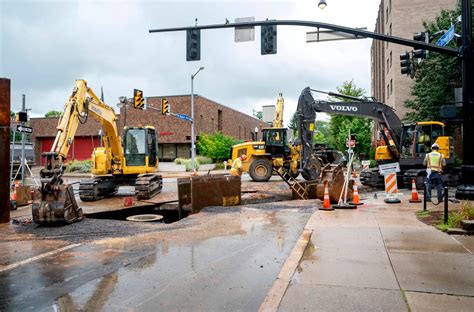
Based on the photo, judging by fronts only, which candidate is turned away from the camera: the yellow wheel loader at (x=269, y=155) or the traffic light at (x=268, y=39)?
the traffic light

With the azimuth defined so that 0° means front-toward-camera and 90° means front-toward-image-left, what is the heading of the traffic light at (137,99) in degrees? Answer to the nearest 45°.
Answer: approximately 315°

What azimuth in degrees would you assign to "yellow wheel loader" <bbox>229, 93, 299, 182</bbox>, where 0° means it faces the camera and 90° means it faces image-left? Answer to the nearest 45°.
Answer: approximately 270°

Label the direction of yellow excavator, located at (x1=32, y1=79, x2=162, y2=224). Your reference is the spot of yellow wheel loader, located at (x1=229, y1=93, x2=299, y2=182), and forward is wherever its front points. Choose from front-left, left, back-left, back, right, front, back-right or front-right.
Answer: back-right

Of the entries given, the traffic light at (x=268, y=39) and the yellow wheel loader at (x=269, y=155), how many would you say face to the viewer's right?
1

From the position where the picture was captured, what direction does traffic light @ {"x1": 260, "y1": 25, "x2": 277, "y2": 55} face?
facing away from the viewer

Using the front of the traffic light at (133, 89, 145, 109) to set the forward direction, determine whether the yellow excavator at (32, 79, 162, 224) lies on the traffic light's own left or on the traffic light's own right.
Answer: on the traffic light's own right

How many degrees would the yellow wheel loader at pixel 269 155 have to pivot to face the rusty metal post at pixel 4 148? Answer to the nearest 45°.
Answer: approximately 135° to its right

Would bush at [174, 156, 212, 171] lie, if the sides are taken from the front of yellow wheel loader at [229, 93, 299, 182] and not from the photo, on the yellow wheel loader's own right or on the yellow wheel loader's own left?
on the yellow wheel loader's own left
